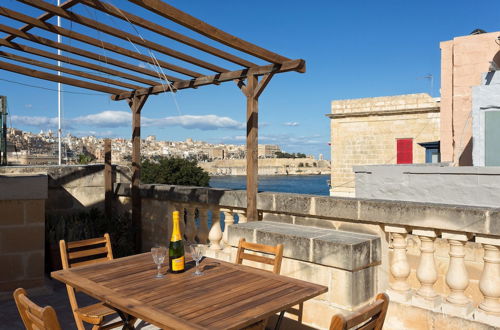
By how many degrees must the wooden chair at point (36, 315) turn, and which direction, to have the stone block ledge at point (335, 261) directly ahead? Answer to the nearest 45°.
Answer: approximately 45° to its right

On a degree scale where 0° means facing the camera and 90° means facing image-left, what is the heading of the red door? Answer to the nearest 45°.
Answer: approximately 0°

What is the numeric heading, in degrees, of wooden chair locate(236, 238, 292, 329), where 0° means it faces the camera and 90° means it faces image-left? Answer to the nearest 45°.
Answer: approximately 45°

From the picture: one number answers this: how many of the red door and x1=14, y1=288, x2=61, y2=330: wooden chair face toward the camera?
1

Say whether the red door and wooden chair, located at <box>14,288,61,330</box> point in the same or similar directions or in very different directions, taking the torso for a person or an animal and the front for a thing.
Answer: very different directions

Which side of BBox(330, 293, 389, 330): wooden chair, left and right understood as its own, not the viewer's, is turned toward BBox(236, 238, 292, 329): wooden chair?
front

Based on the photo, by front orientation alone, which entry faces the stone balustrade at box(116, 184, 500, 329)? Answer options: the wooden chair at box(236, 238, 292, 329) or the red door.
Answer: the red door

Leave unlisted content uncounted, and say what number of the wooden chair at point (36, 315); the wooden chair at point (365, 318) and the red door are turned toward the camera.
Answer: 1

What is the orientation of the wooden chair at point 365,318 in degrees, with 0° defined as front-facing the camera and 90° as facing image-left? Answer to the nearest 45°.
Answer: approximately 135°

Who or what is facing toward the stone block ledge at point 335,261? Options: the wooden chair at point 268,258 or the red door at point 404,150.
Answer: the red door

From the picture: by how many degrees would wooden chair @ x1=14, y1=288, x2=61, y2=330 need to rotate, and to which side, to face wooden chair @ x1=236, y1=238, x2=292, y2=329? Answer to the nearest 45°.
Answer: approximately 45° to its right

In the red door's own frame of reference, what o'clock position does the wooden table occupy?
The wooden table is roughly at 12 o'clock from the red door.
